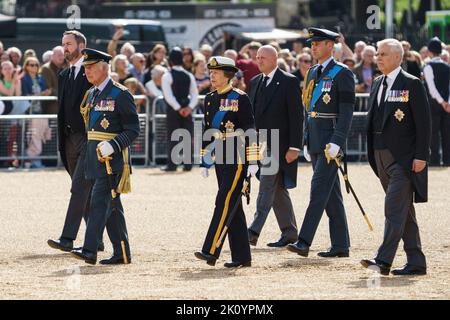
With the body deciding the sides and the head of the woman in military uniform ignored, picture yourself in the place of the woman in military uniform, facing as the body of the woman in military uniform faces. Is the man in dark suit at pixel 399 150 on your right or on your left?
on your left

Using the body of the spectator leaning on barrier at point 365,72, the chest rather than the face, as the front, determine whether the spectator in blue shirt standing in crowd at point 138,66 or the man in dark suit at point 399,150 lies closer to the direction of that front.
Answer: the man in dark suit

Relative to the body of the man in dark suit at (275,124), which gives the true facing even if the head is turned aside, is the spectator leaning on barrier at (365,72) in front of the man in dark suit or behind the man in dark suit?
behind

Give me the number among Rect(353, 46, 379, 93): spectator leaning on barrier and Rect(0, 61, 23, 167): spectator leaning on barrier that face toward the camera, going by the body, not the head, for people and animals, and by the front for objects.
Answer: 2

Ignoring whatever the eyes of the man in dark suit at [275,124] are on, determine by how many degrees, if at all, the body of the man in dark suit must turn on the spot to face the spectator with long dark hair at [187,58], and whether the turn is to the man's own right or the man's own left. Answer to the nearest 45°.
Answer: approximately 135° to the man's own right

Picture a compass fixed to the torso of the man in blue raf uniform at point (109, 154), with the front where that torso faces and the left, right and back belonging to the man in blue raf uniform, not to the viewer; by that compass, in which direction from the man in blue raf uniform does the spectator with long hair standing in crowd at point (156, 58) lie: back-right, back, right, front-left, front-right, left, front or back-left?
back-right

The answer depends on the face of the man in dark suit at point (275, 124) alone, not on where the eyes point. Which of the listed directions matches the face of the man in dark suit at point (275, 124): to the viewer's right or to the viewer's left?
to the viewer's left

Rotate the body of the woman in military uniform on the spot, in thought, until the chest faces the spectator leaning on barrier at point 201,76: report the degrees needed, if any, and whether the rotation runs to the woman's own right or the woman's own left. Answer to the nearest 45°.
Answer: approximately 135° to the woman's own right

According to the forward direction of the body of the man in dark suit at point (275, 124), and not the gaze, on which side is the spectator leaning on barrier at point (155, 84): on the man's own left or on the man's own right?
on the man's own right

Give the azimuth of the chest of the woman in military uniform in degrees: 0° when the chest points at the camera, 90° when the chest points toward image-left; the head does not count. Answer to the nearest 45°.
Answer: approximately 45°

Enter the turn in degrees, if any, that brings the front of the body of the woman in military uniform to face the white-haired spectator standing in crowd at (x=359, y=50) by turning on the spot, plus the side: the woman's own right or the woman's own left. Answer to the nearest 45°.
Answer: approximately 135° to the woman's own right
